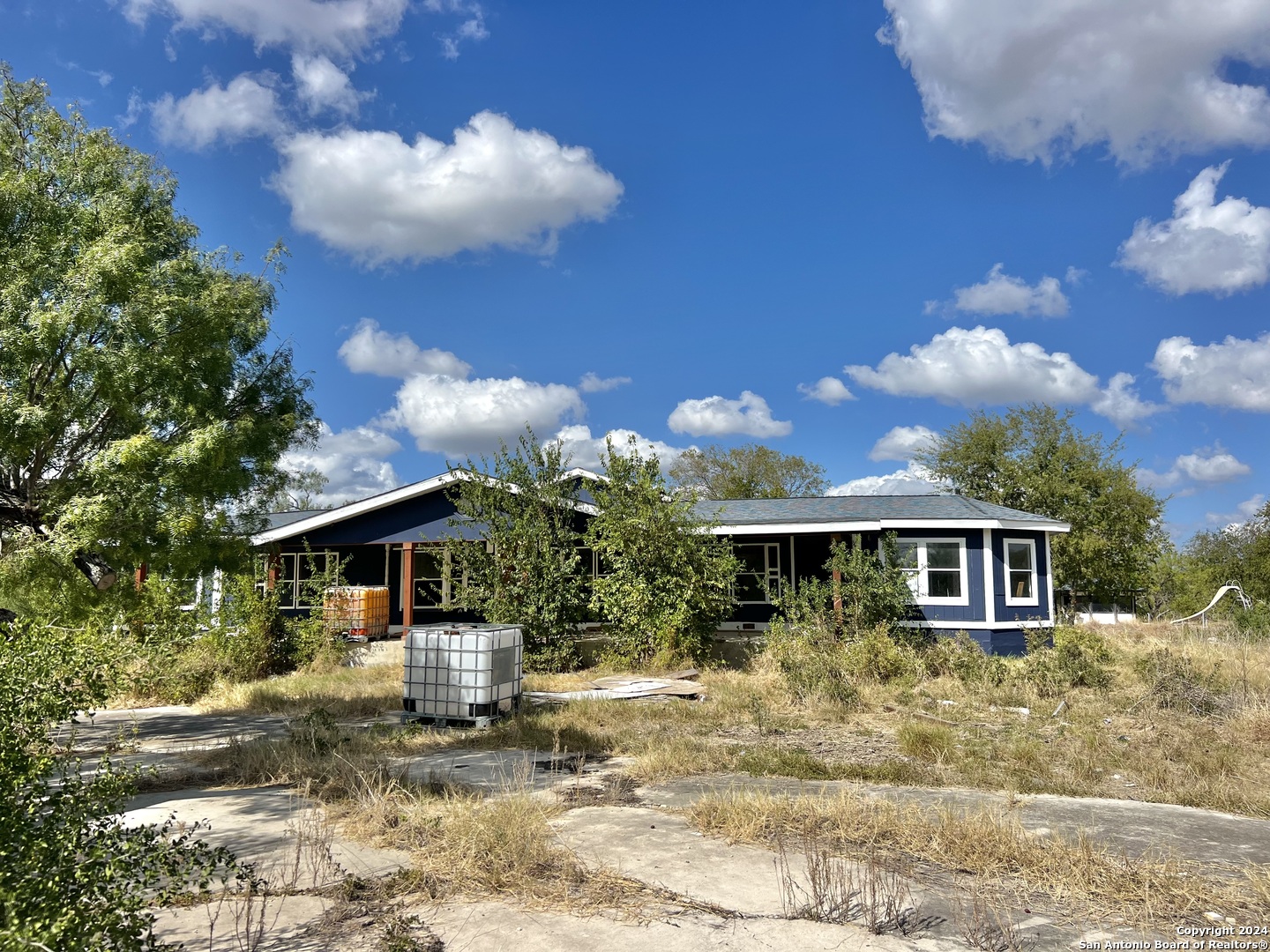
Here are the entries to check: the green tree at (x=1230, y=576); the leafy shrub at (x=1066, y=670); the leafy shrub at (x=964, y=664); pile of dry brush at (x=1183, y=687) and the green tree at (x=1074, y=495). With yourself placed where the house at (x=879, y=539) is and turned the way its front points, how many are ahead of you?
3

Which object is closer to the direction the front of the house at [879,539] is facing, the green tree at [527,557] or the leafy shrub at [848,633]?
the leafy shrub

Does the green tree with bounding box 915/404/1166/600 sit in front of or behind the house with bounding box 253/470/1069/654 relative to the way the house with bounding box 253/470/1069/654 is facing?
behind

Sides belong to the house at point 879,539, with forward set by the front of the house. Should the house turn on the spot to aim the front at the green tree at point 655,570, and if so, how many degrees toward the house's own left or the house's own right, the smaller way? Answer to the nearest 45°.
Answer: approximately 45° to the house's own right

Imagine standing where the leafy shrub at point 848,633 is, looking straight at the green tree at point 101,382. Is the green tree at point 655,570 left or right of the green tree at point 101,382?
right

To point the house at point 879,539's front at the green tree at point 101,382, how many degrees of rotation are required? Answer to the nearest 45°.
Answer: approximately 45° to its right

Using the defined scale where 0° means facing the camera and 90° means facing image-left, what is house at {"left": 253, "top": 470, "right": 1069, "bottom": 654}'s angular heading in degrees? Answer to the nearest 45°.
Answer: approximately 0°

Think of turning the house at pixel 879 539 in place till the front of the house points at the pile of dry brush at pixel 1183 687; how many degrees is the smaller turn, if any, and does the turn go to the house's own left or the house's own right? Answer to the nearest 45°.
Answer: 0° — it already faces it
